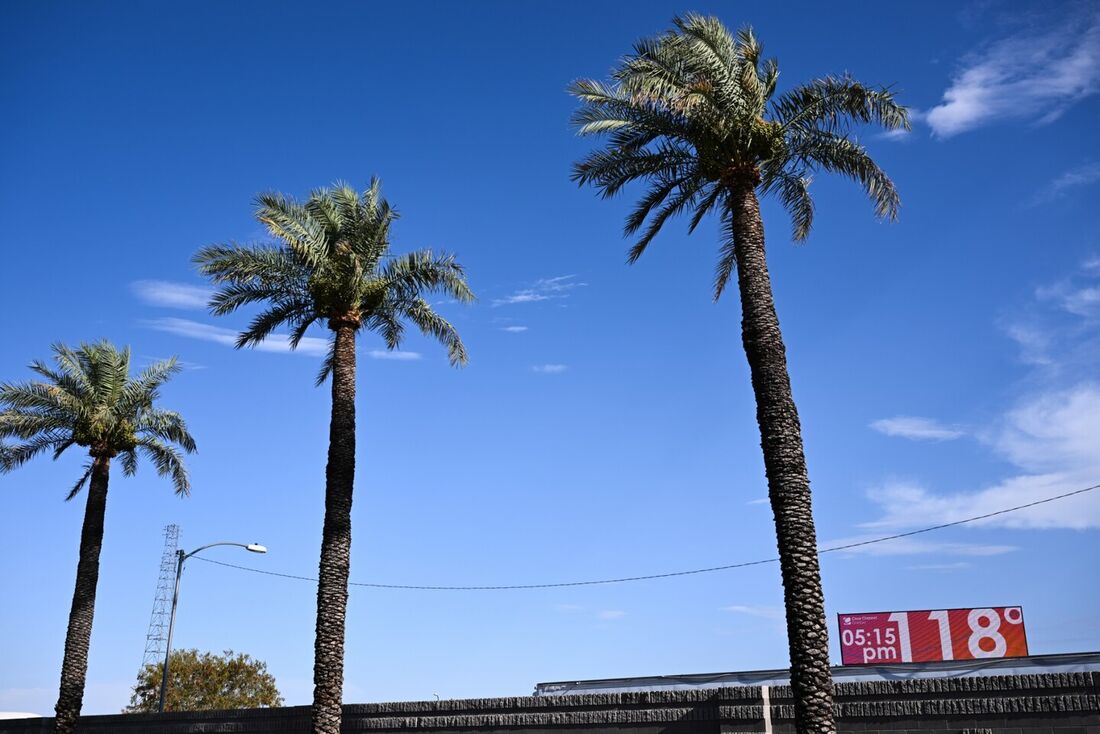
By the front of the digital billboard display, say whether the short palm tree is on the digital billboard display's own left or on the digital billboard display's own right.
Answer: on the digital billboard display's own right

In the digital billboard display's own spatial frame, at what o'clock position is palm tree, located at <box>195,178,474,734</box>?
The palm tree is roughly at 1 o'clock from the digital billboard display.

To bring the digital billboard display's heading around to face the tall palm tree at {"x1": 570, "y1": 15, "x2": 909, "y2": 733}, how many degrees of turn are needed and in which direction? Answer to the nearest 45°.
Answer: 0° — it already faces it

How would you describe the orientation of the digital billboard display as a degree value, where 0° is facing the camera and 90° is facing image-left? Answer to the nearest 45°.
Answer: approximately 0°
